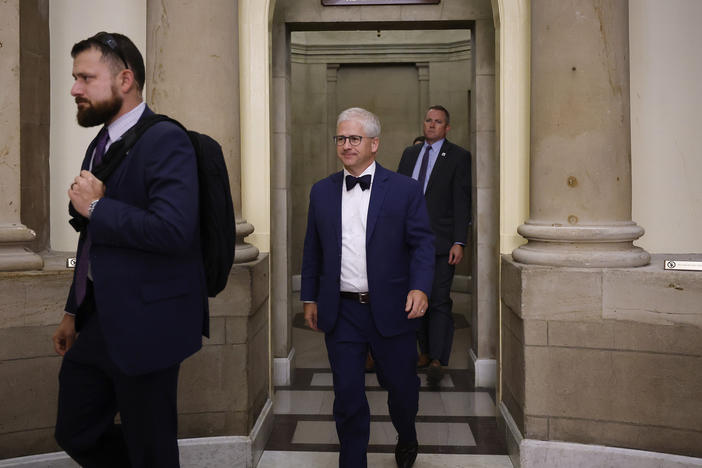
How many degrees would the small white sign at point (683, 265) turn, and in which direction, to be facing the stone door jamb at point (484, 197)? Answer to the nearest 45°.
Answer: approximately 135° to its right

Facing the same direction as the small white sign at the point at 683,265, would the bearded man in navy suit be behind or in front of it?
in front

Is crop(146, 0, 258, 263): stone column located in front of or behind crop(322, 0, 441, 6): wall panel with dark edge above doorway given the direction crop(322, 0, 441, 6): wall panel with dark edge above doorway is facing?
in front

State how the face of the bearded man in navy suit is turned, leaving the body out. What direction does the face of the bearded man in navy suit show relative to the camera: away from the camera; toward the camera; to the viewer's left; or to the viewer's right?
to the viewer's left

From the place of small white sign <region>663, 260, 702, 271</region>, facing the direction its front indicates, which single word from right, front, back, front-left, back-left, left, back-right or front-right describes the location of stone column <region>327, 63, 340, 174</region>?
back-right

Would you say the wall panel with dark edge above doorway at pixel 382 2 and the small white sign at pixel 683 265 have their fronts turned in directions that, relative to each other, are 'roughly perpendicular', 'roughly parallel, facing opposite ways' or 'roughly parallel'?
roughly parallel

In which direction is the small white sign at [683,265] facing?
toward the camera

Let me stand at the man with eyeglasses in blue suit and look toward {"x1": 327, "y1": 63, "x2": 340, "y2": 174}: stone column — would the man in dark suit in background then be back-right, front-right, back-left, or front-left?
front-right

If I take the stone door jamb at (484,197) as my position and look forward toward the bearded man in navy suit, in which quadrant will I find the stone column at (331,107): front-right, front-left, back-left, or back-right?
back-right

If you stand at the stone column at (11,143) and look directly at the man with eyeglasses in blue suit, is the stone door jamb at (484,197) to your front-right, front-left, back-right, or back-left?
front-left

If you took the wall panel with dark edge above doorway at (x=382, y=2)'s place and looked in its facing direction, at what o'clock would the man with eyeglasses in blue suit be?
The man with eyeglasses in blue suit is roughly at 12 o'clock from the wall panel with dark edge above doorway.

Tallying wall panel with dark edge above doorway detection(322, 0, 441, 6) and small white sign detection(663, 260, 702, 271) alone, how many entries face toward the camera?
2

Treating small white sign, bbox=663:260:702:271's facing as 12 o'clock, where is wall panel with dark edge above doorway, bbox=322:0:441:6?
The wall panel with dark edge above doorway is roughly at 4 o'clock from the small white sign.

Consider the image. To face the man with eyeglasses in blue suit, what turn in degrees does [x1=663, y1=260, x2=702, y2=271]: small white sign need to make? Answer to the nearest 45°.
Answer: approximately 45° to its right
